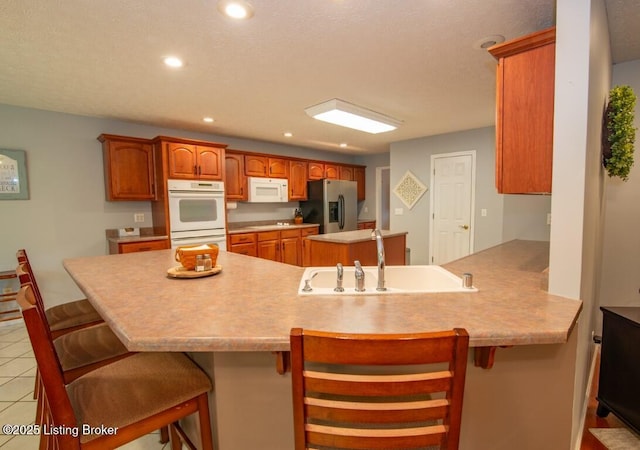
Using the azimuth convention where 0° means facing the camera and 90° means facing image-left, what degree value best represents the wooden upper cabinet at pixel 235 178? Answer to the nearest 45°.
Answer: approximately 315°

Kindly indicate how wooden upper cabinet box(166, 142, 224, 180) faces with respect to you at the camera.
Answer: facing the viewer

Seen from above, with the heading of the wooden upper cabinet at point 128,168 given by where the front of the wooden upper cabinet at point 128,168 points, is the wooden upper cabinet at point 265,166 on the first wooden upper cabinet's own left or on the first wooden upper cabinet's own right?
on the first wooden upper cabinet's own left

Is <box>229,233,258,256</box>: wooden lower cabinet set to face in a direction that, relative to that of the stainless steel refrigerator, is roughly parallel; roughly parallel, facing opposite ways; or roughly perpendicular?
roughly parallel

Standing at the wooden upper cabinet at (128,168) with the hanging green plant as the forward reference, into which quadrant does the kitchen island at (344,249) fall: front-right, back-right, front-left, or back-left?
front-left

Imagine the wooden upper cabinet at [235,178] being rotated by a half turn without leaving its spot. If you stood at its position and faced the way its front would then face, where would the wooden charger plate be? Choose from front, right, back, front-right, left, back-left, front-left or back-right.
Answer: back-left

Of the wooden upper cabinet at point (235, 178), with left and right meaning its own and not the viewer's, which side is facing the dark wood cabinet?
front

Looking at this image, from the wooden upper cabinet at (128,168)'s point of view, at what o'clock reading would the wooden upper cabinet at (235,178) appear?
the wooden upper cabinet at (235,178) is roughly at 10 o'clock from the wooden upper cabinet at (128,168).

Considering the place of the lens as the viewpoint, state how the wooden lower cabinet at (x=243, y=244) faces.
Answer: facing the viewer and to the right of the viewer

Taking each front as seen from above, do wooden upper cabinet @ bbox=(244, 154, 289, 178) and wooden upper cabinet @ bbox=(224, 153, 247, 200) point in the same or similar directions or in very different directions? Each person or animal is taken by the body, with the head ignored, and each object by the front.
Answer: same or similar directions

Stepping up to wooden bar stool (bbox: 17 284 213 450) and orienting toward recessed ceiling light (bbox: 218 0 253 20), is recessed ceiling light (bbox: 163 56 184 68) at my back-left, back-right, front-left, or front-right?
front-left

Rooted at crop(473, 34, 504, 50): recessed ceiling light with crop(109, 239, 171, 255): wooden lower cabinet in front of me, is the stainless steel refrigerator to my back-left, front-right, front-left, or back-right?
front-right

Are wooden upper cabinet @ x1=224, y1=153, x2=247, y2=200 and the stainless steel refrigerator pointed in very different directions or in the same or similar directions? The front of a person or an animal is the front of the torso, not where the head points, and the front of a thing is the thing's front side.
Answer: same or similar directions

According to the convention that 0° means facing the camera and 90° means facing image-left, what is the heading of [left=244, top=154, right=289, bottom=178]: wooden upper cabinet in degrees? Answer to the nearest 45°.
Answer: approximately 315°

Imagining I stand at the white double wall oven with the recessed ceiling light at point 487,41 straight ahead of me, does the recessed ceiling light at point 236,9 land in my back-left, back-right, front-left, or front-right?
front-right
